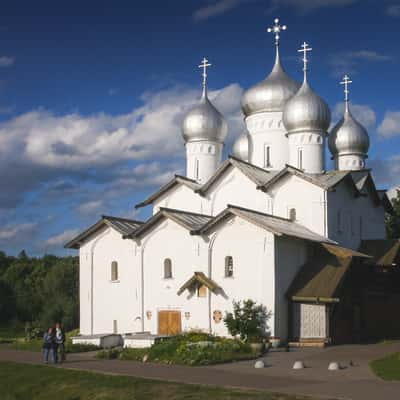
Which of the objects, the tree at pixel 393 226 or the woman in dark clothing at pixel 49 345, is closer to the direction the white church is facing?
the woman in dark clothing

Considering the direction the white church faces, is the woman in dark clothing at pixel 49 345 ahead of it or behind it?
ahead

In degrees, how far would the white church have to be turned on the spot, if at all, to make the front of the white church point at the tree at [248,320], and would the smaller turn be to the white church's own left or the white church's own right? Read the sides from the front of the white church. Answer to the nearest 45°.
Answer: approximately 45° to the white church's own left

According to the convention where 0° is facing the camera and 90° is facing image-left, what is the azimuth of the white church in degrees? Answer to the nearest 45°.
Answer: approximately 45°

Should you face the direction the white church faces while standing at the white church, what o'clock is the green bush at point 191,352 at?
The green bush is roughly at 11 o'clock from the white church.

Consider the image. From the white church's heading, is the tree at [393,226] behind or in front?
behind

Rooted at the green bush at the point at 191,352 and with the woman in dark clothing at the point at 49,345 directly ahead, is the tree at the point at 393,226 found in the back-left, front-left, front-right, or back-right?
back-right
